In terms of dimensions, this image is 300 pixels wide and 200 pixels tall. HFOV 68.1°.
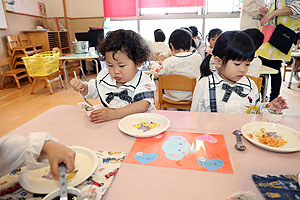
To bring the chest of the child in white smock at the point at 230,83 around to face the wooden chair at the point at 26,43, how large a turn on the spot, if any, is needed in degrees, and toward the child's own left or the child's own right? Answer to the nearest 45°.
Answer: approximately 180°

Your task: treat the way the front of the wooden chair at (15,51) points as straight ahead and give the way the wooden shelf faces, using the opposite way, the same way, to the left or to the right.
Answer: the same way

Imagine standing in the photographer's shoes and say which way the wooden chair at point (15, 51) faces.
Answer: facing the viewer and to the right of the viewer

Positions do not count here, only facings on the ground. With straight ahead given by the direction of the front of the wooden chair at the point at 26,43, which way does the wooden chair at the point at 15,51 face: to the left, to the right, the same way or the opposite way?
the same way

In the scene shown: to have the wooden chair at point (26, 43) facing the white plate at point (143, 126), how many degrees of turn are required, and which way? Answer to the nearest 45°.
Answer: approximately 45° to its right

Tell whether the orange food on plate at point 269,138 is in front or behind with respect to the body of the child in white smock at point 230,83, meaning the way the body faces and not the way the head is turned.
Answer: in front

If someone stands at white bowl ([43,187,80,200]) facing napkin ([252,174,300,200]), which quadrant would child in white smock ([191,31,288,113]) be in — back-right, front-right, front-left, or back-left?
front-left

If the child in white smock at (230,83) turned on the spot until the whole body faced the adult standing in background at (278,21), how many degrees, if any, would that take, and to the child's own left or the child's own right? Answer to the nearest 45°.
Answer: approximately 135° to the child's own left

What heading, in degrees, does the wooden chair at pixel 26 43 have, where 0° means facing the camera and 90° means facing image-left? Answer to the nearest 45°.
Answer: approximately 315°

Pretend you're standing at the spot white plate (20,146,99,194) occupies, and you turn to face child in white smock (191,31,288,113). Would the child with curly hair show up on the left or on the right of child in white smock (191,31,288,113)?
left

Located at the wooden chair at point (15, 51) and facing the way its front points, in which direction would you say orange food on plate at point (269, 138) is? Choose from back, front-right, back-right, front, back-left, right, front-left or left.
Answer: front-right

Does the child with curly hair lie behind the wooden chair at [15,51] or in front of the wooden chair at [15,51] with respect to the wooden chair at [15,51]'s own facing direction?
in front
